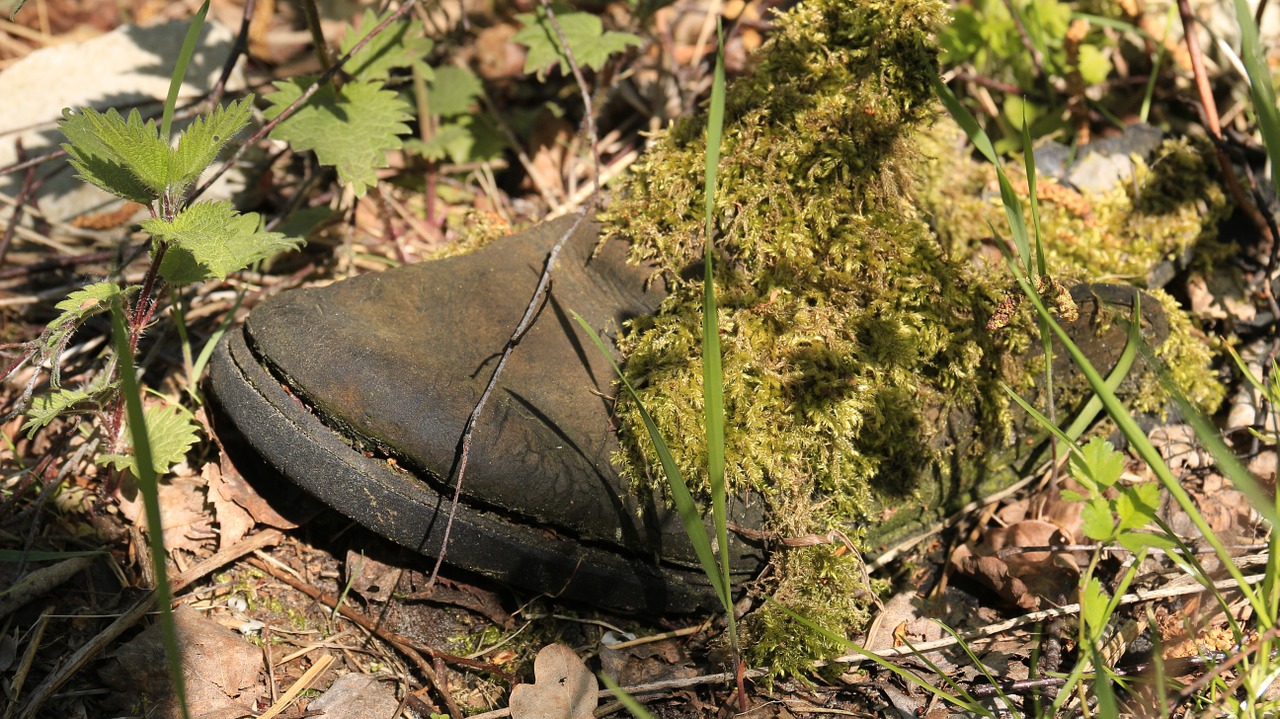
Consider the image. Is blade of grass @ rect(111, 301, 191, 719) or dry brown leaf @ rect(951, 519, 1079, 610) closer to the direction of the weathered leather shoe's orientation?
the blade of grass

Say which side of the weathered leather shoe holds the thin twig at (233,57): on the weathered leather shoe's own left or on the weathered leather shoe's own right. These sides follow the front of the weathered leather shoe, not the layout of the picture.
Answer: on the weathered leather shoe's own right

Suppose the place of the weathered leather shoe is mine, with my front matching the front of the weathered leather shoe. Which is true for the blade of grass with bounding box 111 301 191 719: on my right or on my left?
on my left

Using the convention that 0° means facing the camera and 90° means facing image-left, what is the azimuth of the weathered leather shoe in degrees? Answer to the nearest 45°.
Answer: approximately 90°

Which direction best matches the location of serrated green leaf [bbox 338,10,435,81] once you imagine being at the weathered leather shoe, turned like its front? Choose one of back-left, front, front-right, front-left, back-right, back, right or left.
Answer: right
